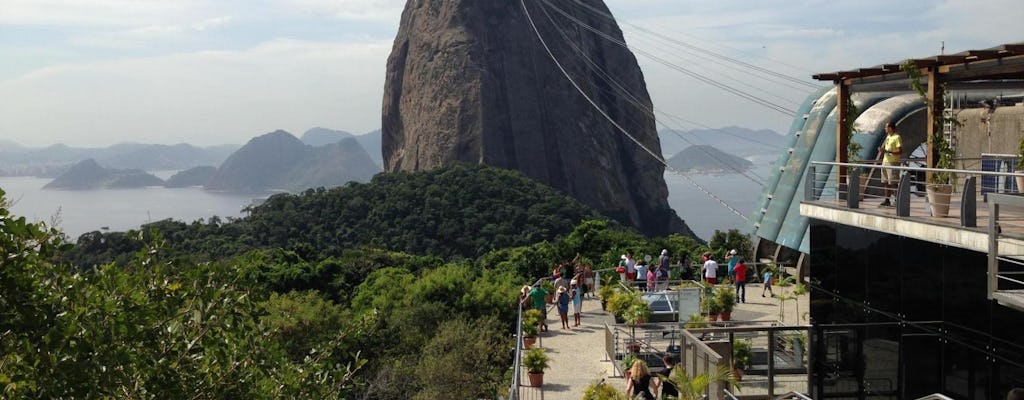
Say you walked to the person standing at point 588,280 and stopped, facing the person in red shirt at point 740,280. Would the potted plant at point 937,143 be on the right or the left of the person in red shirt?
right

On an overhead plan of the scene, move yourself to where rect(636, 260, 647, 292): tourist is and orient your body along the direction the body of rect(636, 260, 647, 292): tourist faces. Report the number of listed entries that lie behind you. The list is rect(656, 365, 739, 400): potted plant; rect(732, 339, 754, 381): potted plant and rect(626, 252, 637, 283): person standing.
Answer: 2

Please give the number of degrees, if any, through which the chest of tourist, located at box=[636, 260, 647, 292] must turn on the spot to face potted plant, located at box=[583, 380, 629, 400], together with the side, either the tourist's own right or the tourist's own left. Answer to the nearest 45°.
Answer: approximately 180°

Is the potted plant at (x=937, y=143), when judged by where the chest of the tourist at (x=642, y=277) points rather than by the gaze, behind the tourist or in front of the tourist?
behind

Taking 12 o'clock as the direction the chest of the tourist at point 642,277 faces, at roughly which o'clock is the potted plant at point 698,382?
The potted plant is roughly at 6 o'clock from the tourist.

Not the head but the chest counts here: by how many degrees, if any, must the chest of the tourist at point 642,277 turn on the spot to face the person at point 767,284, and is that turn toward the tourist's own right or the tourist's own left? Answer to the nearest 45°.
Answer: approximately 90° to the tourist's own right

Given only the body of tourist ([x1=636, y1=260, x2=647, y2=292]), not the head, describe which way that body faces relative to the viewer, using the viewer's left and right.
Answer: facing away from the viewer

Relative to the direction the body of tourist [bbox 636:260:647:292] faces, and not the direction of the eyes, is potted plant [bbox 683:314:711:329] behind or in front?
behind
